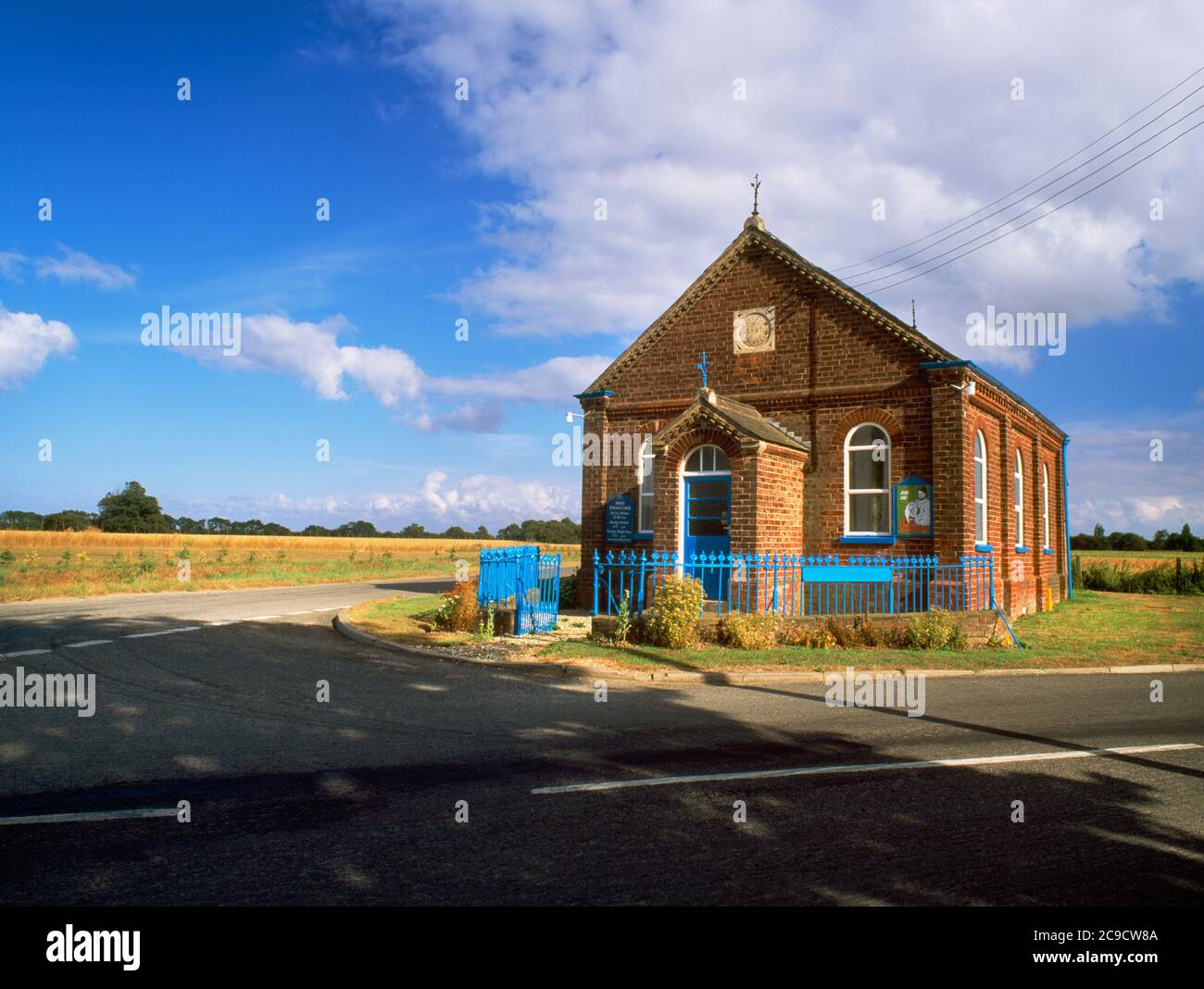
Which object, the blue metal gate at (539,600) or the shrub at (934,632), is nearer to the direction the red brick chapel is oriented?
the blue metal gate

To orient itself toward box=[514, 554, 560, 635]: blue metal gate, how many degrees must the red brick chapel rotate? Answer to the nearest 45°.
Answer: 0° — it already faces it

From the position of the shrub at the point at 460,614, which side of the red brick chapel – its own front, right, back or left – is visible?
front

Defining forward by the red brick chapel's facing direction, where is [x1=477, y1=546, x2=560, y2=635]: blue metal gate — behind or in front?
in front

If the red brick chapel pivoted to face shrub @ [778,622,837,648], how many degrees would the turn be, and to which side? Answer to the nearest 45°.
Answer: approximately 45° to its left

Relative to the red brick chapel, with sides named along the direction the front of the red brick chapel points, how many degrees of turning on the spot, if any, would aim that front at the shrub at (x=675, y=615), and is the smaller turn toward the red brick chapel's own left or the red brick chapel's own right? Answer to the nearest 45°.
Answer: approximately 45° to the red brick chapel's own left

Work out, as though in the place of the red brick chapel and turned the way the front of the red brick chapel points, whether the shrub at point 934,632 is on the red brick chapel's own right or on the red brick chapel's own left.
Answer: on the red brick chapel's own left

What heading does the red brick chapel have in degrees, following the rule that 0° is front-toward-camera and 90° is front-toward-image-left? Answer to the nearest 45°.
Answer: approximately 45°

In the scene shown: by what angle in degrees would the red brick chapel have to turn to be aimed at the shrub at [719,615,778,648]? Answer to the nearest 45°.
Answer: approximately 45° to its left

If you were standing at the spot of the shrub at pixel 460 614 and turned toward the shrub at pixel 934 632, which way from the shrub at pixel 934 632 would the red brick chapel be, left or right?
left
